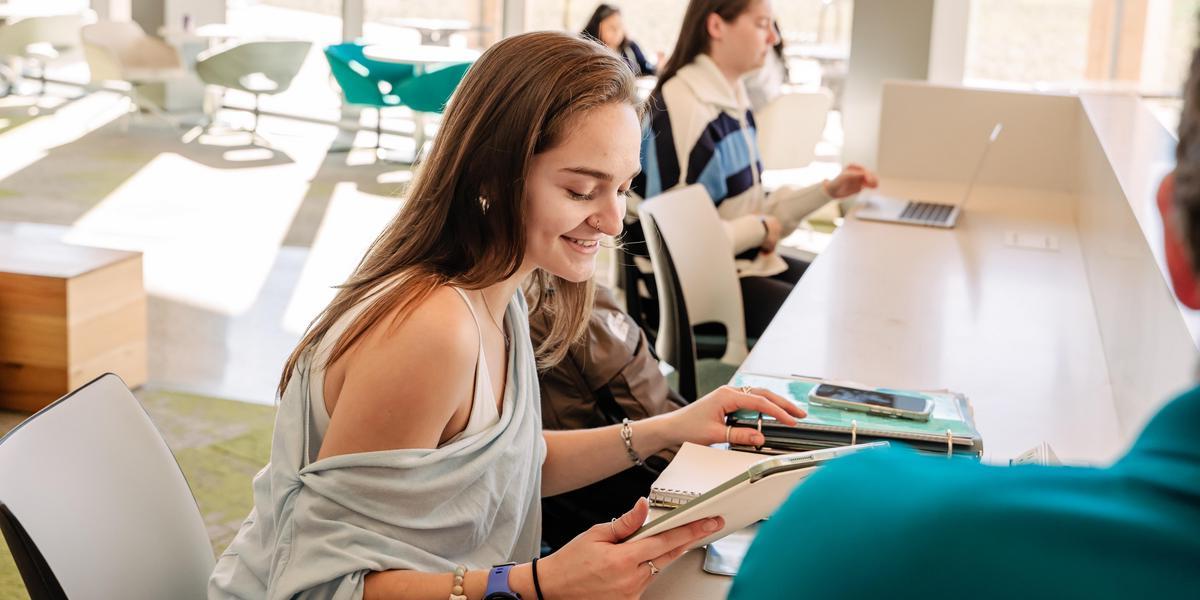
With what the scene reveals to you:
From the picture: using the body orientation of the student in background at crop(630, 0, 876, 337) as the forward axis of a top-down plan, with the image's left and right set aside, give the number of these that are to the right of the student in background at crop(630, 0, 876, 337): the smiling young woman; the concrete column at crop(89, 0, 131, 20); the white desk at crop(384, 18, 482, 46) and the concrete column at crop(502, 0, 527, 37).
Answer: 1

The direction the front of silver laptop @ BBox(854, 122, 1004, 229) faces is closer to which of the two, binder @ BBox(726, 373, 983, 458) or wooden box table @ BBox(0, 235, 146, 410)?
the wooden box table

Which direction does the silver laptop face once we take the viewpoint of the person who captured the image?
facing to the left of the viewer

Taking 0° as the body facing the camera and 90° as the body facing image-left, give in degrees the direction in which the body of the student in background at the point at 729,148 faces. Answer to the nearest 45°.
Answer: approximately 270°

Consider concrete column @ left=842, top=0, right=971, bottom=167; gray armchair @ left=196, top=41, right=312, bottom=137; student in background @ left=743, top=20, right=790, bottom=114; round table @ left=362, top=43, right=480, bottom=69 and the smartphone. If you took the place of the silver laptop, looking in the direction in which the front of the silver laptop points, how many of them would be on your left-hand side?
1

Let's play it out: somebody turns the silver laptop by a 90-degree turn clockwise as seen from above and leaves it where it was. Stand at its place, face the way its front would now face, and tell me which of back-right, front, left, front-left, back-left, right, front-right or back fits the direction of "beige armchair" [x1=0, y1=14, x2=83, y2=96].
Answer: front-left

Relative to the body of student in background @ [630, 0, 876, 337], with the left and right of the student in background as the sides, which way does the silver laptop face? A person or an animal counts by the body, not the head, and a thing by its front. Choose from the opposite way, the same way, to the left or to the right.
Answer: the opposite way

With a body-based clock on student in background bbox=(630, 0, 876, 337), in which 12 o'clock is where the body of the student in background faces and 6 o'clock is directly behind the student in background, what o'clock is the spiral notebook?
The spiral notebook is roughly at 3 o'clock from the student in background.

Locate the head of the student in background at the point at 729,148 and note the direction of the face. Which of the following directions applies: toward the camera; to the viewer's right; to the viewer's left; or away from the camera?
to the viewer's right

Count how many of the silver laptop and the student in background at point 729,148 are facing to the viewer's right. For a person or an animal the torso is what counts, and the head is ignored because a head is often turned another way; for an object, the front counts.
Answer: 1
